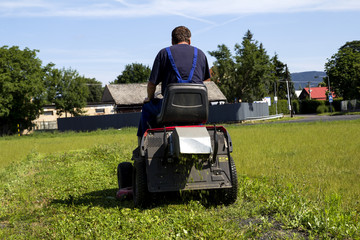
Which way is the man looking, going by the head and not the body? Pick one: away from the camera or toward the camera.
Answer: away from the camera

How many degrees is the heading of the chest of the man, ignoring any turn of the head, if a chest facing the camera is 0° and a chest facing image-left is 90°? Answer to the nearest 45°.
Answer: approximately 180°
